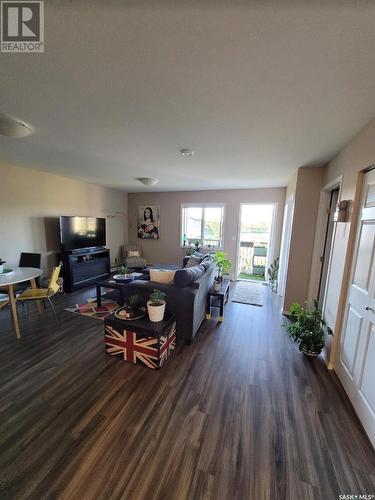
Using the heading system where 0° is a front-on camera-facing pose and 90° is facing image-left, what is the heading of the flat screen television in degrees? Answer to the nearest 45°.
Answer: approximately 315°

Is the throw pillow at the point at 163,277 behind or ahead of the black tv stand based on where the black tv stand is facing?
ahead

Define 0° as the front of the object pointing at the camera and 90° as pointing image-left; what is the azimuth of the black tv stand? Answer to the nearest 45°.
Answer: approximately 315°

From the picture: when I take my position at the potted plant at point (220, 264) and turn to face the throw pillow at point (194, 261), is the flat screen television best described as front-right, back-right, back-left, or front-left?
front-left

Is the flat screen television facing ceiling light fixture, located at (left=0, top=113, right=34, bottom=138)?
no

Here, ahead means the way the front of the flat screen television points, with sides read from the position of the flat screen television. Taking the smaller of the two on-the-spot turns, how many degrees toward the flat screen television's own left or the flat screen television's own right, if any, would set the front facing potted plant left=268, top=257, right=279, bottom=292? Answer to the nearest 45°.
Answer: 0° — it already faces it

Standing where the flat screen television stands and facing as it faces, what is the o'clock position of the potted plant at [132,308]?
The potted plant is roughly at 1 o'clock from the flat screen television.

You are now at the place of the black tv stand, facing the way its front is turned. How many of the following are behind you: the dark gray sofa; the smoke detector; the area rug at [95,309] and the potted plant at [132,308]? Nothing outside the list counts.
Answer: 0

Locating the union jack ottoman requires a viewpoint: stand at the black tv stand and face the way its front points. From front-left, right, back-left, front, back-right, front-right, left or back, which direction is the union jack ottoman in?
front-right

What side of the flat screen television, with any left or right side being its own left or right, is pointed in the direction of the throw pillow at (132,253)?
left

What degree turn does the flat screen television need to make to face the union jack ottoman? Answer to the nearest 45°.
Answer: approximately 45° to its right

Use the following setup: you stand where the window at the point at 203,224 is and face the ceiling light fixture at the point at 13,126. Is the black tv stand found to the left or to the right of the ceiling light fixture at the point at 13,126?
right

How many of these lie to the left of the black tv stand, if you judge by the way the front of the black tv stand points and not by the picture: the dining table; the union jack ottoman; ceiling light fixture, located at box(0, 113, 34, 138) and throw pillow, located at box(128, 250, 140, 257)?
1

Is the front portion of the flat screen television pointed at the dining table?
no

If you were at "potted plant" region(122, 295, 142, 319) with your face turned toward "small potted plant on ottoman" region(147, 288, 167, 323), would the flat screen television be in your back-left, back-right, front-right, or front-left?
back-left

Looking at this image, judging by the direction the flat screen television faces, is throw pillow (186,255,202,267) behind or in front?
in front

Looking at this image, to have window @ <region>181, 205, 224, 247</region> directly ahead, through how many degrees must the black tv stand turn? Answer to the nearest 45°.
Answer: approximately 45° to its left

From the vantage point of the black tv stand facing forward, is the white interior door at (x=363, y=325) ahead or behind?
ahead

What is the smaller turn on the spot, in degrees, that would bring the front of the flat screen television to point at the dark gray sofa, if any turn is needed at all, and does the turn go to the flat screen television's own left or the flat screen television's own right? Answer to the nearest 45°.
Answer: approximately 45° to the flat screen television's own right
